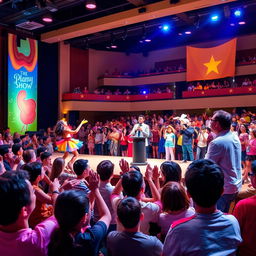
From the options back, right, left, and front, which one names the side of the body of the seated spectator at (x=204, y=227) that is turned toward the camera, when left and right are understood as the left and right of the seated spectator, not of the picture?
back

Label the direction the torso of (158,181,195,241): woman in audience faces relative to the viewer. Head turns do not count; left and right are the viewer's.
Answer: facing away from the viewer

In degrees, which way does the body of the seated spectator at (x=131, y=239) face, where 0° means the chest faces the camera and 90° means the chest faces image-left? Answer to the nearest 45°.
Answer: approximately 180°

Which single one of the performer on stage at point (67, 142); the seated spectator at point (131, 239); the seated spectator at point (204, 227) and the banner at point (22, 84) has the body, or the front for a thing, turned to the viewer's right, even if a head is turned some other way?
the performer on stage

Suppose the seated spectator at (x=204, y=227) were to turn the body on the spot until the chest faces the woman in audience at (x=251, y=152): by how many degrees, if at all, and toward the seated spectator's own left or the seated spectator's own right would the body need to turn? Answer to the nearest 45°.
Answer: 0° — they already face them

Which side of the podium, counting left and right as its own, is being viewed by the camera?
front

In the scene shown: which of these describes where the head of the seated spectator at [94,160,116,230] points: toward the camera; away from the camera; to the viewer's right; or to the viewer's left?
away from the camera

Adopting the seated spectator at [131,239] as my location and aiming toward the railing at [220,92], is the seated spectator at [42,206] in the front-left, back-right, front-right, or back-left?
front-left

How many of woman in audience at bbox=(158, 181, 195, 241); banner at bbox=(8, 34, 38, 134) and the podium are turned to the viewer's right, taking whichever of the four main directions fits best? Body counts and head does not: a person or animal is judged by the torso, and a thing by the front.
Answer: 0

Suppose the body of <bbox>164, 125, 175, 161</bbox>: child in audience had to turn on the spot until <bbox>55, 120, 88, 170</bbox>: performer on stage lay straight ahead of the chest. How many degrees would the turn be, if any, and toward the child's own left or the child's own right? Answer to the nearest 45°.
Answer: approximately 45° to the child's own right

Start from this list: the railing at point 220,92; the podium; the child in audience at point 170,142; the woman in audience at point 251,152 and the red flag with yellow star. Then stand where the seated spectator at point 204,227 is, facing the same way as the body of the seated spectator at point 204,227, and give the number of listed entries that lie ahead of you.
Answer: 5

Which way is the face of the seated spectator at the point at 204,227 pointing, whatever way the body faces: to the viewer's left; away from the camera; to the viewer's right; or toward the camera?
away from the camera

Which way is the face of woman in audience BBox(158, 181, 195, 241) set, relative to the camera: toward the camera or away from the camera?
away from the camera

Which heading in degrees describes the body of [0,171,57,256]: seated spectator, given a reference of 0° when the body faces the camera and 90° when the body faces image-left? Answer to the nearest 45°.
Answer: approximately 225°
